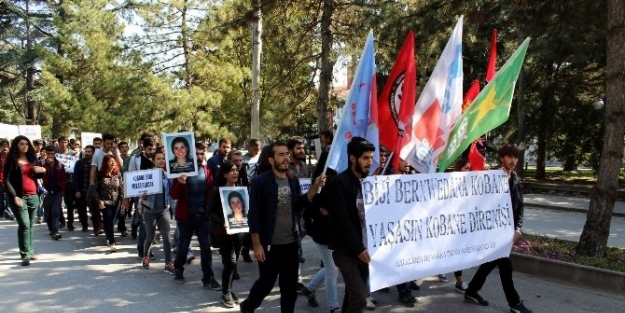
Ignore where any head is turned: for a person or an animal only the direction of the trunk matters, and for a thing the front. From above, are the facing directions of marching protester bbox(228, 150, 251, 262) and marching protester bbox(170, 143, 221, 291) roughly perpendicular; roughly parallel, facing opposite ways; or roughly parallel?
roughly parallel

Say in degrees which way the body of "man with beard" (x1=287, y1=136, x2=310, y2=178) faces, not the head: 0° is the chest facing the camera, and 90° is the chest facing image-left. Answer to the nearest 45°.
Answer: approximately 315°

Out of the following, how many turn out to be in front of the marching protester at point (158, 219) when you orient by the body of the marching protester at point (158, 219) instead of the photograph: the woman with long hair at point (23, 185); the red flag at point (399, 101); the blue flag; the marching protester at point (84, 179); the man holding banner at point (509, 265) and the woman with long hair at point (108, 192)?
3

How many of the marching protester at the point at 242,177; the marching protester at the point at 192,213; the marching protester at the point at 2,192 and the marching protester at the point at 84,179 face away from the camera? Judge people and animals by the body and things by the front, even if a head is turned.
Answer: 0

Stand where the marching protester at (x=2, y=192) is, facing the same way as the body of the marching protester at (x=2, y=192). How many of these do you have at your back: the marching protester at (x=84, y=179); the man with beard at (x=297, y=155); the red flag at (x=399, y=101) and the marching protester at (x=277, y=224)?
0

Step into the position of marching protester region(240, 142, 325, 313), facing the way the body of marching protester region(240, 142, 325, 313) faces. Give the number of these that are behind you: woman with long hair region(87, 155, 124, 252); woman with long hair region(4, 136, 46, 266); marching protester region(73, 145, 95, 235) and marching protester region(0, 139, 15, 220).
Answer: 4

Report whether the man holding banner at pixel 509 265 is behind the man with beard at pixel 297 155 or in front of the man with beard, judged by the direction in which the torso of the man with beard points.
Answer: in front

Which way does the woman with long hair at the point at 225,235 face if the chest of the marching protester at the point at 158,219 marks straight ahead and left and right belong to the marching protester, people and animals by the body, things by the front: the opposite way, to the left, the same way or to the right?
the same way

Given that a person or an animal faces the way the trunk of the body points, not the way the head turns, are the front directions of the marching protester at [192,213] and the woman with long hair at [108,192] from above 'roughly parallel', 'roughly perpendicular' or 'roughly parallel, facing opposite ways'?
roughly parallel

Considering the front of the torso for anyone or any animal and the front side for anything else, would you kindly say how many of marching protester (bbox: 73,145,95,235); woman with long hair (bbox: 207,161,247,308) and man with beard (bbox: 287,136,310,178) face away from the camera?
0

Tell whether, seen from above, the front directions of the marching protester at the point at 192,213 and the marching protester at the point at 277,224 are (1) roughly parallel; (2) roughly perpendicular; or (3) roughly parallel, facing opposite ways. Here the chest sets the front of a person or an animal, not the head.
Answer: roughly parallel

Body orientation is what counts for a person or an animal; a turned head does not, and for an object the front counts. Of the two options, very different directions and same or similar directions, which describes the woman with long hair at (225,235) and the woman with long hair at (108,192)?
same or similar directions

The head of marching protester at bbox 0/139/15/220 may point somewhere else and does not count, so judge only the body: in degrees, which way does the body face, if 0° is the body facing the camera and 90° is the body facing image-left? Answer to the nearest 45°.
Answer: approximately 315°

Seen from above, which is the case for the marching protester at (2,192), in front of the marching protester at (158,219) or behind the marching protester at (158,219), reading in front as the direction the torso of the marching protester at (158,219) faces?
behind

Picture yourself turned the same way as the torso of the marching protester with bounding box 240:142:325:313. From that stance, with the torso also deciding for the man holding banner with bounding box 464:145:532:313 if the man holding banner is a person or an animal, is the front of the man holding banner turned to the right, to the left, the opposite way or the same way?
the same way

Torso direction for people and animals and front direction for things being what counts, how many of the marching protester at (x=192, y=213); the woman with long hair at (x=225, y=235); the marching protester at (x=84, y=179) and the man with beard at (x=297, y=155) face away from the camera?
0

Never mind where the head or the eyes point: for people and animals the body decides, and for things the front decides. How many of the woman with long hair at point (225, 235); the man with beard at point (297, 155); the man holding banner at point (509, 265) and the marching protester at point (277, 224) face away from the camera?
0

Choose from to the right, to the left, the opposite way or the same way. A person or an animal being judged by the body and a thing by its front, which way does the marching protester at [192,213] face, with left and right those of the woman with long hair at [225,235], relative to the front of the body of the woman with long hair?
the same way

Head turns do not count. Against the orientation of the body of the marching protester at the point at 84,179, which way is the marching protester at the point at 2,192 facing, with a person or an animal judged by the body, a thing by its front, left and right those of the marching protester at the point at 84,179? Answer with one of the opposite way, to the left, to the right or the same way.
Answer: the same way

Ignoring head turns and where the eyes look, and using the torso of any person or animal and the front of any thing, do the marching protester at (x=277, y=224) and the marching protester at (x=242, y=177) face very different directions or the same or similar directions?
same or similar directions
